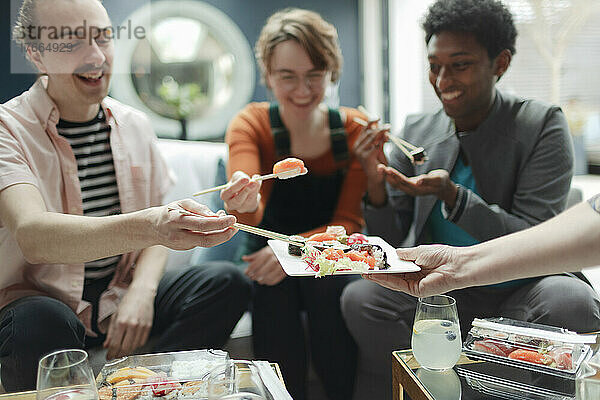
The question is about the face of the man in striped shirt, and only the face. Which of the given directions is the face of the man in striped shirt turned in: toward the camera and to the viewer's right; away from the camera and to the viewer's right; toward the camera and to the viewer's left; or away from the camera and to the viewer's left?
toward the camera and to the viewer's right

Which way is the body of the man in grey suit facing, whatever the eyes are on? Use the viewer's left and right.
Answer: facing the viewer and to the left of the viewer

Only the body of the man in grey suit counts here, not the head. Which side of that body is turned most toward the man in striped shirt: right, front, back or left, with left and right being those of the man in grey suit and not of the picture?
front

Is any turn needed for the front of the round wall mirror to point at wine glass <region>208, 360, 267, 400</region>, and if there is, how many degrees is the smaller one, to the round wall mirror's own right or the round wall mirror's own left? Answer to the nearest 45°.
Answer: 0° — it already faces it

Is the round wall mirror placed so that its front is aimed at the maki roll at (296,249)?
yes

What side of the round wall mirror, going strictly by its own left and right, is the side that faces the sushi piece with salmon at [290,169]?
front

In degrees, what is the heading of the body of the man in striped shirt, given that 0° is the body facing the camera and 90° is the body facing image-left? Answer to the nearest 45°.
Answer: approximately 315°

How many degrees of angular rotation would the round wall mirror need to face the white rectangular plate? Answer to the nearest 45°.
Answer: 0° — it already faces it

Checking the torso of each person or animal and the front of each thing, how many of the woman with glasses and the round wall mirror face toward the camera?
2
